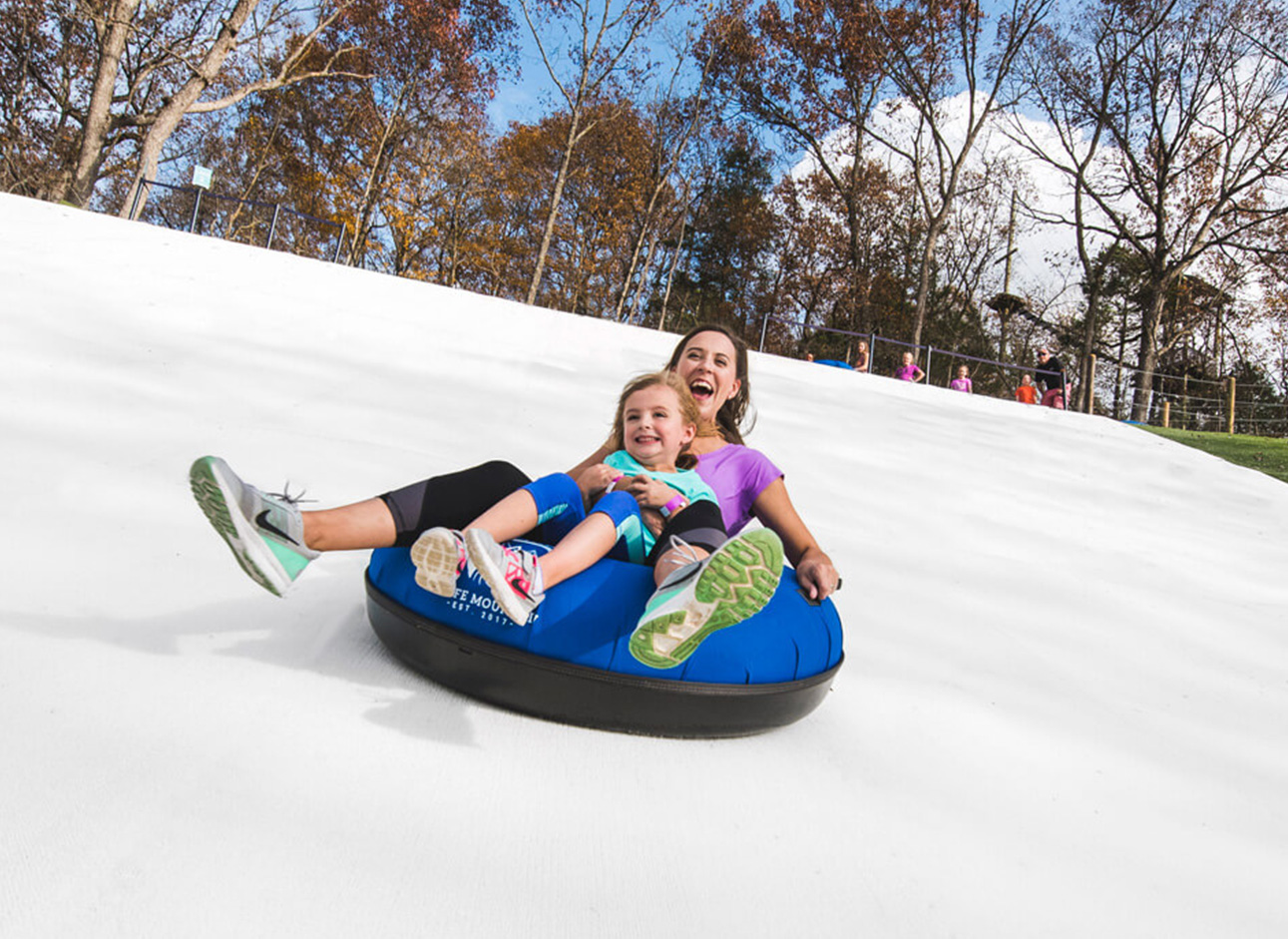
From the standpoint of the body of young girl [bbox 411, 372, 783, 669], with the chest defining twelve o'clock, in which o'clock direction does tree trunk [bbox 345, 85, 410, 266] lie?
The tree trunk is roughly at 4 o'clock from the young girl.

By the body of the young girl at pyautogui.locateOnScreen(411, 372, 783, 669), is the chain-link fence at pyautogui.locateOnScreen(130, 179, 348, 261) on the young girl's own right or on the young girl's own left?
on the young girl's own right

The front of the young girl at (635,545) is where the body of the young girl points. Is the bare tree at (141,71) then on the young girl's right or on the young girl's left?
on the young girl's right

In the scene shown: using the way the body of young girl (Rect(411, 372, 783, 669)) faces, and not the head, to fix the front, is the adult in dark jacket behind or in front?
behind

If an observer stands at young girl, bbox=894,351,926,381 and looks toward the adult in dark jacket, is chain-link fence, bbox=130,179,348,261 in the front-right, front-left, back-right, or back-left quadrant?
back-left

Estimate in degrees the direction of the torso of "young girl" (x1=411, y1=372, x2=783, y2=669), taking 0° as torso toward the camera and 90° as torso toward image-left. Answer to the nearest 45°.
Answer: approximately 45°
